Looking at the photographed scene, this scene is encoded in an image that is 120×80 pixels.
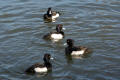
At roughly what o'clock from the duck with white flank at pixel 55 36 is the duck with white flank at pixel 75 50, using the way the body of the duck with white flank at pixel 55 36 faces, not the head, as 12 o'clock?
the duck with white flank at pixel 75 50 is roughly at 2 o'clock from the duck with white flank at pixel 55 36.

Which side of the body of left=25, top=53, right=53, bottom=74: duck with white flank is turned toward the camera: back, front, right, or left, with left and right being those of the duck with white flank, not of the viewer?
right

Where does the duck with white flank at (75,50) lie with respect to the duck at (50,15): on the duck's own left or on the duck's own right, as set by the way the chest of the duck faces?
on the duck's own left

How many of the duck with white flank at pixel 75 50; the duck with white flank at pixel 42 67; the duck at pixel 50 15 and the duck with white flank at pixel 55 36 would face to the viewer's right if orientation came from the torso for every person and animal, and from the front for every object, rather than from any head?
2

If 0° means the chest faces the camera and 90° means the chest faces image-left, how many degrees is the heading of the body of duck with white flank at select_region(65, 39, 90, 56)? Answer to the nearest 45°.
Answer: approximately 90°

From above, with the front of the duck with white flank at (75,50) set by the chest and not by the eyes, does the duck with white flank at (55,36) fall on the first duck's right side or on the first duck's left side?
on the first duck's right side

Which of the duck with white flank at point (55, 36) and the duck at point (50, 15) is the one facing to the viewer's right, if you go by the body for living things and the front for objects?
the duck with white flank

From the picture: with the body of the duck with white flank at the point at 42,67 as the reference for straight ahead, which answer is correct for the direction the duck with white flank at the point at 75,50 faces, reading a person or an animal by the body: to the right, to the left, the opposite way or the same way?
the opposite way

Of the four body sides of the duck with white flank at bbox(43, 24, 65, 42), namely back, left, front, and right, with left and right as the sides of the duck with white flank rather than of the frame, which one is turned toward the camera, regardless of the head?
right

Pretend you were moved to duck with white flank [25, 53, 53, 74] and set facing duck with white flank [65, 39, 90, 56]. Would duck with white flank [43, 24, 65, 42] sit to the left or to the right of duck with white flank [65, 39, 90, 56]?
left

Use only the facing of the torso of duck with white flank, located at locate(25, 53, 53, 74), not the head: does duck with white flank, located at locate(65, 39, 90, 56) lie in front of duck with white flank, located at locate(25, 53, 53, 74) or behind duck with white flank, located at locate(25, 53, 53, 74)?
in front

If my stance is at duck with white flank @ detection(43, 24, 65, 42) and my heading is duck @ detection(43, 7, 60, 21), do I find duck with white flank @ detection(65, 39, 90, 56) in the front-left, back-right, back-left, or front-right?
back-right

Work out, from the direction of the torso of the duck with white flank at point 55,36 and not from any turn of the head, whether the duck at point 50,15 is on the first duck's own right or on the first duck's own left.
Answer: on the first duck's own left

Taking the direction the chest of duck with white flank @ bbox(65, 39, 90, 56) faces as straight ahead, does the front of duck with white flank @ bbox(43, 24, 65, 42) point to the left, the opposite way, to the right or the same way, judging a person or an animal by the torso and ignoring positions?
the opposite way

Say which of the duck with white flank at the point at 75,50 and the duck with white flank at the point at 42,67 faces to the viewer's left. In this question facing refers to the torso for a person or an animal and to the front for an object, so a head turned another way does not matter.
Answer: the duck with white flank at the point at 75,50
